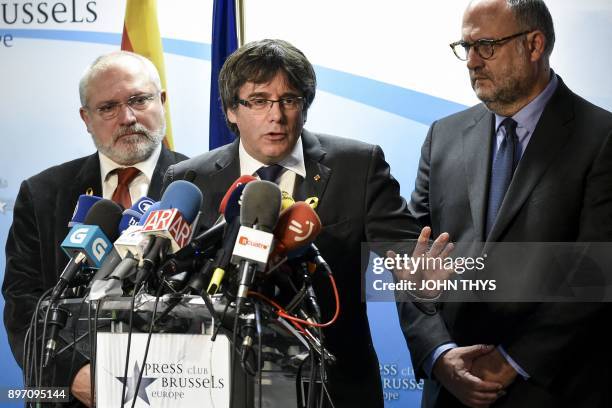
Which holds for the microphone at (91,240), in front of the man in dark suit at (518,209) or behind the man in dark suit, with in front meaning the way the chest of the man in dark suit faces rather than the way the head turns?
in front

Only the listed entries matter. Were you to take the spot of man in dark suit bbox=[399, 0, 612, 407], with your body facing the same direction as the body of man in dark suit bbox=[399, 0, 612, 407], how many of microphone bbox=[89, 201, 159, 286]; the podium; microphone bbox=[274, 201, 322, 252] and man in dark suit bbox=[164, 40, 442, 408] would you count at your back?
0

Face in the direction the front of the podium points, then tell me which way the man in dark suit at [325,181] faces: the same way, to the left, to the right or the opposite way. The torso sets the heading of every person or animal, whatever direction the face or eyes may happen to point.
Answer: the same way

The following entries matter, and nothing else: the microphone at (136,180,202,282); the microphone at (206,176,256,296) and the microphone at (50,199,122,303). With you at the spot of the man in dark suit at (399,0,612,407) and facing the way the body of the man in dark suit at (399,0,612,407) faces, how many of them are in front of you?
3

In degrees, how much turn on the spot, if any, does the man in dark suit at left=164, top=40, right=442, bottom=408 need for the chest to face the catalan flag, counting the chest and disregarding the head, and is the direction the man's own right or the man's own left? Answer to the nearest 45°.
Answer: approximately 135° to the man's own right

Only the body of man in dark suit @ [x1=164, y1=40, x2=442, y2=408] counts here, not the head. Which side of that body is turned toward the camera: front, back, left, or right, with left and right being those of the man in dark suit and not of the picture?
front

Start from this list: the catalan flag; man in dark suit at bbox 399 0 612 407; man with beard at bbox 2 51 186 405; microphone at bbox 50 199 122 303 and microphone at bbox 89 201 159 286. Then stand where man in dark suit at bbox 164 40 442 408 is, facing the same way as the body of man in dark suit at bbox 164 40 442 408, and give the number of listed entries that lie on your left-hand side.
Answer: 1

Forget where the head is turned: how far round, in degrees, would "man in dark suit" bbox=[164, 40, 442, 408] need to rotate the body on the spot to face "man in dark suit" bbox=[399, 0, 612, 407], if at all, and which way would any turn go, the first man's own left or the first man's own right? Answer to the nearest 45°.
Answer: approximately 90° to the first man's own left

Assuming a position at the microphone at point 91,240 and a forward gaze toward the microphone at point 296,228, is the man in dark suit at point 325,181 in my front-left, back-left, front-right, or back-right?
front-left

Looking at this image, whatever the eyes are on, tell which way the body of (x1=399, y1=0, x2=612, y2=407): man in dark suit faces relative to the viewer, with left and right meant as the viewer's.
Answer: facing the viewer and to the left of the viewer

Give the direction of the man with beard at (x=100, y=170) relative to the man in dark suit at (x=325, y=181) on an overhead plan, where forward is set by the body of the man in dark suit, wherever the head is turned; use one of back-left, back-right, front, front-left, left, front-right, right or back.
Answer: back-right

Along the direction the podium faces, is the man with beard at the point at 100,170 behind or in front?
behind

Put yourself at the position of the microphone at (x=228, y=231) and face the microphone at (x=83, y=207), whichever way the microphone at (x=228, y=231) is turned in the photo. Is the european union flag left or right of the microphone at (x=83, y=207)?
right

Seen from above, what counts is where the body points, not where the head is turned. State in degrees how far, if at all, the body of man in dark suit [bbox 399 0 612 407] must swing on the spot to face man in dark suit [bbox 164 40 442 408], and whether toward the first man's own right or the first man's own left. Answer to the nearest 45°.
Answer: approximately 45° to the first man's own right
